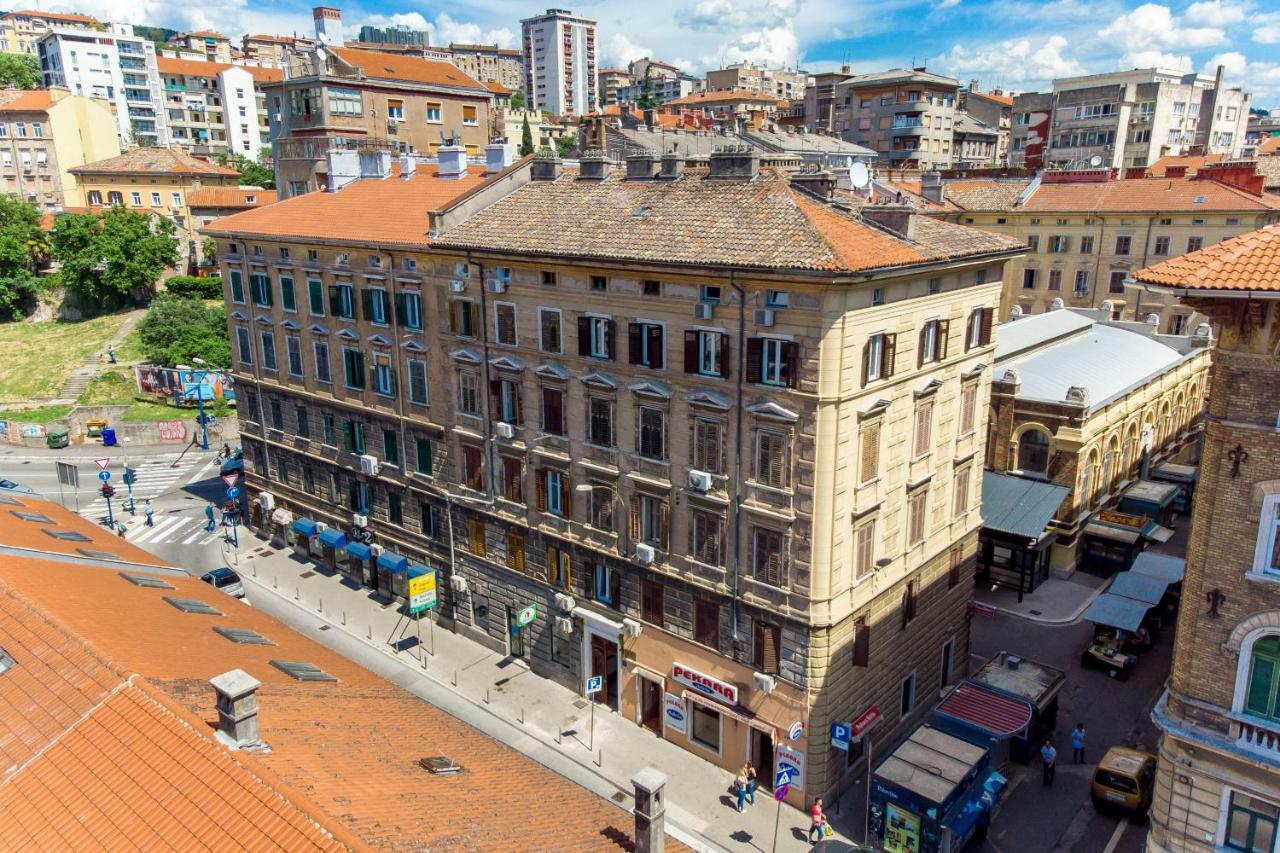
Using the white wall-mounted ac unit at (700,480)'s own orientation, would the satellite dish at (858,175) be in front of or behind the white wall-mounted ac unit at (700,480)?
behind

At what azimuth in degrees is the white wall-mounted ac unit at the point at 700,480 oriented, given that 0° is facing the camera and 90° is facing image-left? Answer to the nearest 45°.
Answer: approximately 45°

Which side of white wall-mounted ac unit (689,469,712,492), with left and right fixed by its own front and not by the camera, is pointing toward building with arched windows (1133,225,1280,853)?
left

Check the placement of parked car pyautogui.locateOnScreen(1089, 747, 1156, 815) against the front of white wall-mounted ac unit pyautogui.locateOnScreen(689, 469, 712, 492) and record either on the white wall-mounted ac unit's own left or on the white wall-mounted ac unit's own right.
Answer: on the white wall-mounted ac unit's own left

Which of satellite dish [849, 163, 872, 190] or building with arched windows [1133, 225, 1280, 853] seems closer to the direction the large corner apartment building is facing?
the building with arched windows

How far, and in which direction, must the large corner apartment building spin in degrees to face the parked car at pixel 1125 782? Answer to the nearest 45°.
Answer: approximately 90° to its left

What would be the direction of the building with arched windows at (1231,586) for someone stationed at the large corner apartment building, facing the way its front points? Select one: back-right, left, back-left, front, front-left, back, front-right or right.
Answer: left
